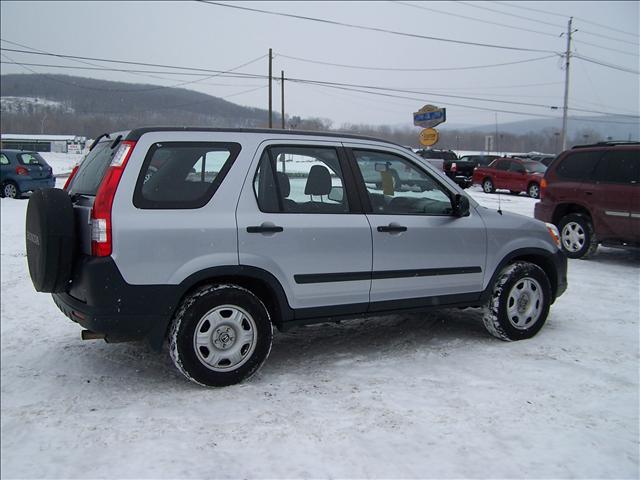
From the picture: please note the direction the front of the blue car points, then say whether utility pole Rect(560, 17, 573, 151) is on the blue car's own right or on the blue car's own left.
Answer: on the blue car's own right

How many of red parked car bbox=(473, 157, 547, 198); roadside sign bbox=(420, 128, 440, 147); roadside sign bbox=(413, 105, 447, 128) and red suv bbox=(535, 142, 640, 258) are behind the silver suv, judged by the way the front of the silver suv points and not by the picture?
0

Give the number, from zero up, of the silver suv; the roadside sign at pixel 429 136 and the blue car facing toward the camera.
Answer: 1

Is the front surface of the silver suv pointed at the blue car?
no

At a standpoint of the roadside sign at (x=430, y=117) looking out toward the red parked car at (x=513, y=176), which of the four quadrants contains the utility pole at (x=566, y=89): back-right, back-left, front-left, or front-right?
front-left

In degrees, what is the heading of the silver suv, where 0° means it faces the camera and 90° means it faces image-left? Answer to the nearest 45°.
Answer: approximately 225°

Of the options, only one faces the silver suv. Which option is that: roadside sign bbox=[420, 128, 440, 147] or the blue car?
the roadside sign

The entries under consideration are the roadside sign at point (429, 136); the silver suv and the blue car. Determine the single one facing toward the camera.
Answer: the roadside sign

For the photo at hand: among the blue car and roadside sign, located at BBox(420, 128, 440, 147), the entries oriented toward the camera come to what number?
1

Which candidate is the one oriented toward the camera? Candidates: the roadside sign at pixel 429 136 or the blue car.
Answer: the roadside sign

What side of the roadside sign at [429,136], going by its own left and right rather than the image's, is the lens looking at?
front

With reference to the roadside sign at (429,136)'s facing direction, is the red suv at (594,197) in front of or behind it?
in front
